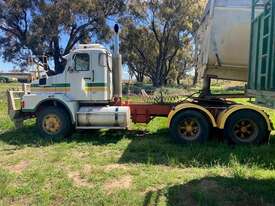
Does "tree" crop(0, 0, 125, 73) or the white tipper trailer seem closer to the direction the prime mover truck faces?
the tree

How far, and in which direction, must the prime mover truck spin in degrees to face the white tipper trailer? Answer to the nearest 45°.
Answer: approximately 180°

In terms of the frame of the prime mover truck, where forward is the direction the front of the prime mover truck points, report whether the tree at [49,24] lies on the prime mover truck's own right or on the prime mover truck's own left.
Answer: on the prime mover truck's own right

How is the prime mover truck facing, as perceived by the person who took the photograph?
facing to the left of the viewer

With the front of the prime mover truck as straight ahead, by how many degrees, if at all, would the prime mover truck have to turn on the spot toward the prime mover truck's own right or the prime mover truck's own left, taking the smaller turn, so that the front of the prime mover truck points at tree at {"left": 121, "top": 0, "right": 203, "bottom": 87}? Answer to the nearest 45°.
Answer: approximately 90° to the prime mover truck's own right
